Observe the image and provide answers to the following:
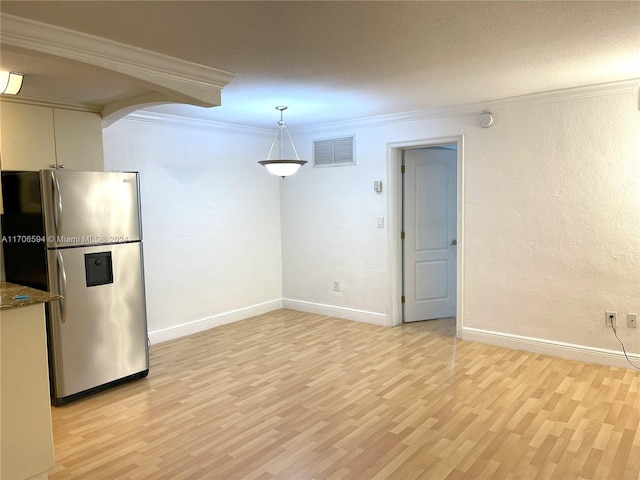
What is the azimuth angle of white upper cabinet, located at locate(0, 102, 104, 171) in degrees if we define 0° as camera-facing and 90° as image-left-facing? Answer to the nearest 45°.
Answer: approximately 315°

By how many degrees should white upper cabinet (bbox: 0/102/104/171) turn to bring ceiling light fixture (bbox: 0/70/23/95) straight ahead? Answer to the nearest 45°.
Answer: approximately 45° to its right

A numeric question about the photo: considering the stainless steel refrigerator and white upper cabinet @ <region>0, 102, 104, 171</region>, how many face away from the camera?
0

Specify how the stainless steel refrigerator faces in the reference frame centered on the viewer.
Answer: facing the viewer and to the right of the viewer

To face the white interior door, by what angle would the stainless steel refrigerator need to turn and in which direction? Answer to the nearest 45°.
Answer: approximately 45° to its left
